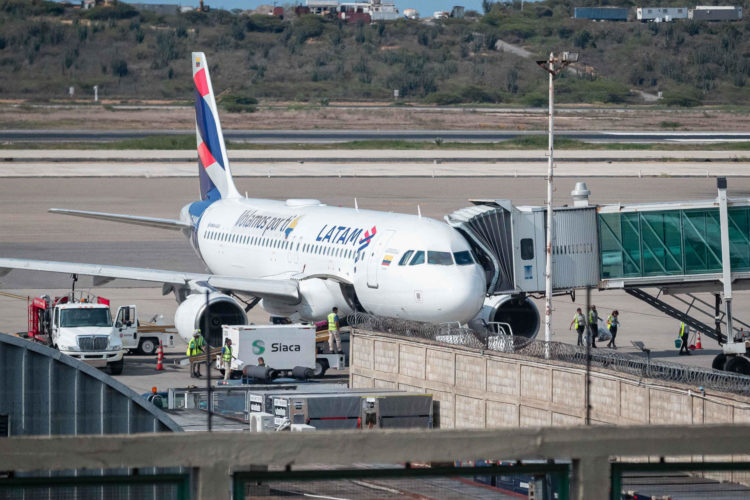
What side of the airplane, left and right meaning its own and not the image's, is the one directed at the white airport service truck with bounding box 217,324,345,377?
right

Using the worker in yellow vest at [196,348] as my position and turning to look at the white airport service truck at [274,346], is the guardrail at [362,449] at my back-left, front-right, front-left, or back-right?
front-right

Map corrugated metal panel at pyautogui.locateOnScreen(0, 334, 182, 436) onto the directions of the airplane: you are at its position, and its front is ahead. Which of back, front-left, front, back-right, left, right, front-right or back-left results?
front-right

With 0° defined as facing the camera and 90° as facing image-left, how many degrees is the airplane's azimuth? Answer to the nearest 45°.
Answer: approximately 315°

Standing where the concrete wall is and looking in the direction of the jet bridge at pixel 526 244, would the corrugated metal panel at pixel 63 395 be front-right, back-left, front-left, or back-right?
back-left

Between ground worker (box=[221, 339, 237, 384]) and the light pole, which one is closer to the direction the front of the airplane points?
the light pole

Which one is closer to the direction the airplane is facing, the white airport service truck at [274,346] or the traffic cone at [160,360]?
the white airport service truck

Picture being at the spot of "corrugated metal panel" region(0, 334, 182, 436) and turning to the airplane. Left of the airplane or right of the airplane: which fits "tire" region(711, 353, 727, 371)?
right

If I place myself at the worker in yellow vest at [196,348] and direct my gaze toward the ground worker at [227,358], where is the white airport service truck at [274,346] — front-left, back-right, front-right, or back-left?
front-left

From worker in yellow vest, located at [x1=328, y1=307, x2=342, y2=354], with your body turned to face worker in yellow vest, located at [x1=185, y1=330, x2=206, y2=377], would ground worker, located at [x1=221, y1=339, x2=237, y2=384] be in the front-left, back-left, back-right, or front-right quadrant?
front-left

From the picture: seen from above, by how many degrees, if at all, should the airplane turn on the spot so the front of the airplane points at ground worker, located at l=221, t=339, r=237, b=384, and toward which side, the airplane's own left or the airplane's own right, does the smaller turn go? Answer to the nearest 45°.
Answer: approximately 90° to the airplane's own right

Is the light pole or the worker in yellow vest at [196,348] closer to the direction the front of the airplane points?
the light pole

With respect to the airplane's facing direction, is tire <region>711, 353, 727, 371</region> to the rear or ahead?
ahead

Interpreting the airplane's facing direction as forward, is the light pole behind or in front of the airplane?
in front

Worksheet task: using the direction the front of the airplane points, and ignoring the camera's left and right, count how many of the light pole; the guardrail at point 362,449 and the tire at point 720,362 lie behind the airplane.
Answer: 0

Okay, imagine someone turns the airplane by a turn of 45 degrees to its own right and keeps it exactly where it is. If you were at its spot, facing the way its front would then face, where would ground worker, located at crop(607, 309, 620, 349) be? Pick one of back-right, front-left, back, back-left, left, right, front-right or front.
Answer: left

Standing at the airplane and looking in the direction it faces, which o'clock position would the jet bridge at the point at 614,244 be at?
The jet bridge is roughly at 11 o'clock from the airplane.
